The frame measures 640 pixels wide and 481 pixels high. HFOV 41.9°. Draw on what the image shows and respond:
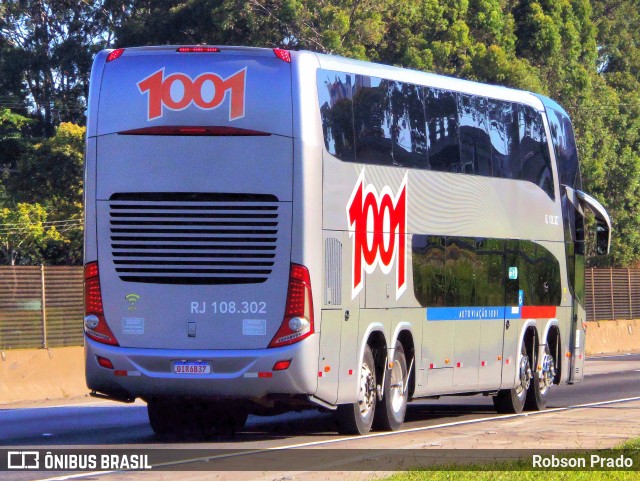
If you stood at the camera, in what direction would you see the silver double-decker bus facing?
facing away from the viewer and to the right of the viewer

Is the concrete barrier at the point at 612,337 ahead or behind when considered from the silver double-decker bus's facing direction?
ahead
